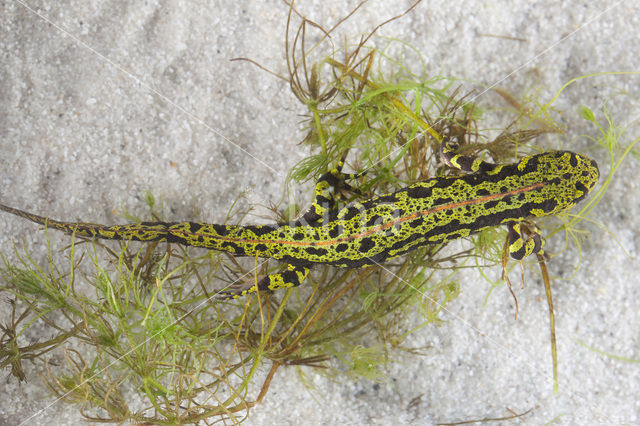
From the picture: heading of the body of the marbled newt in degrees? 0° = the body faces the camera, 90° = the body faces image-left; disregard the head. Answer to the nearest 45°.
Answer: approximately 270°
